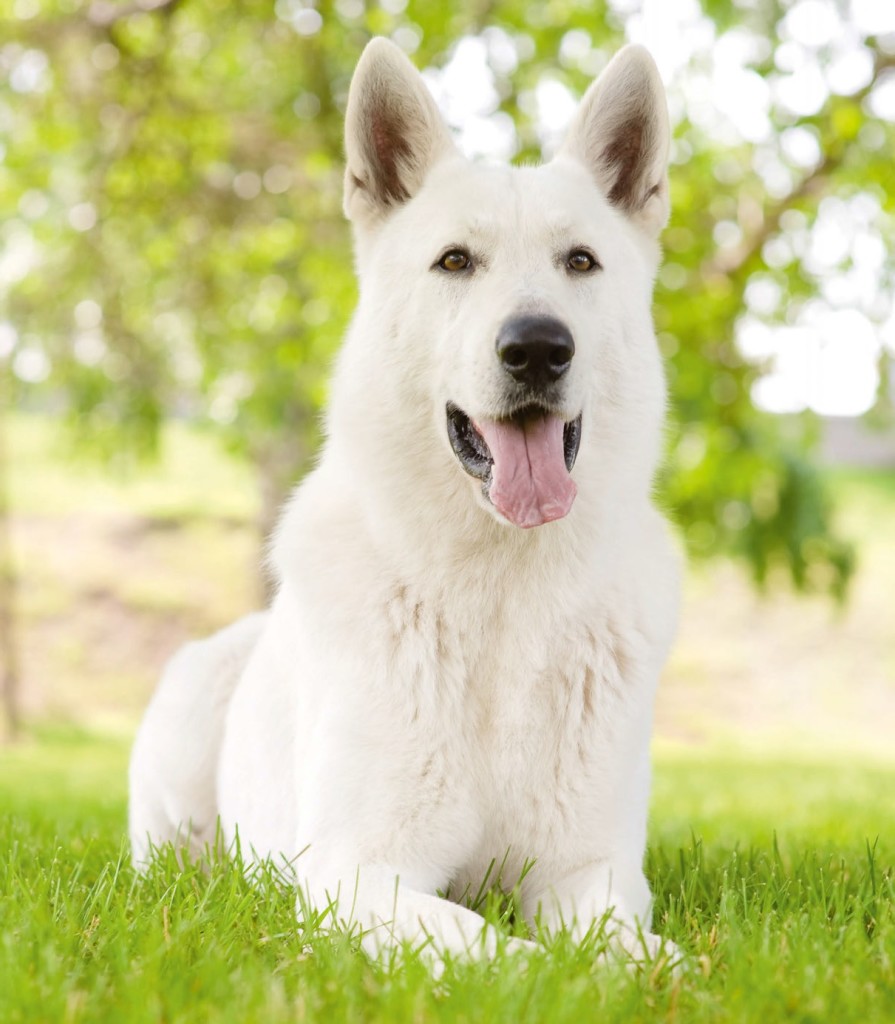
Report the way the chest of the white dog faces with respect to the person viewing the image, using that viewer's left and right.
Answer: facing the viewer and to the right of the viewer

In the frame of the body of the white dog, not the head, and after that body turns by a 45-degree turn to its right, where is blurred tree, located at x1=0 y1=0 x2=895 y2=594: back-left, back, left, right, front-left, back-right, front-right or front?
back
